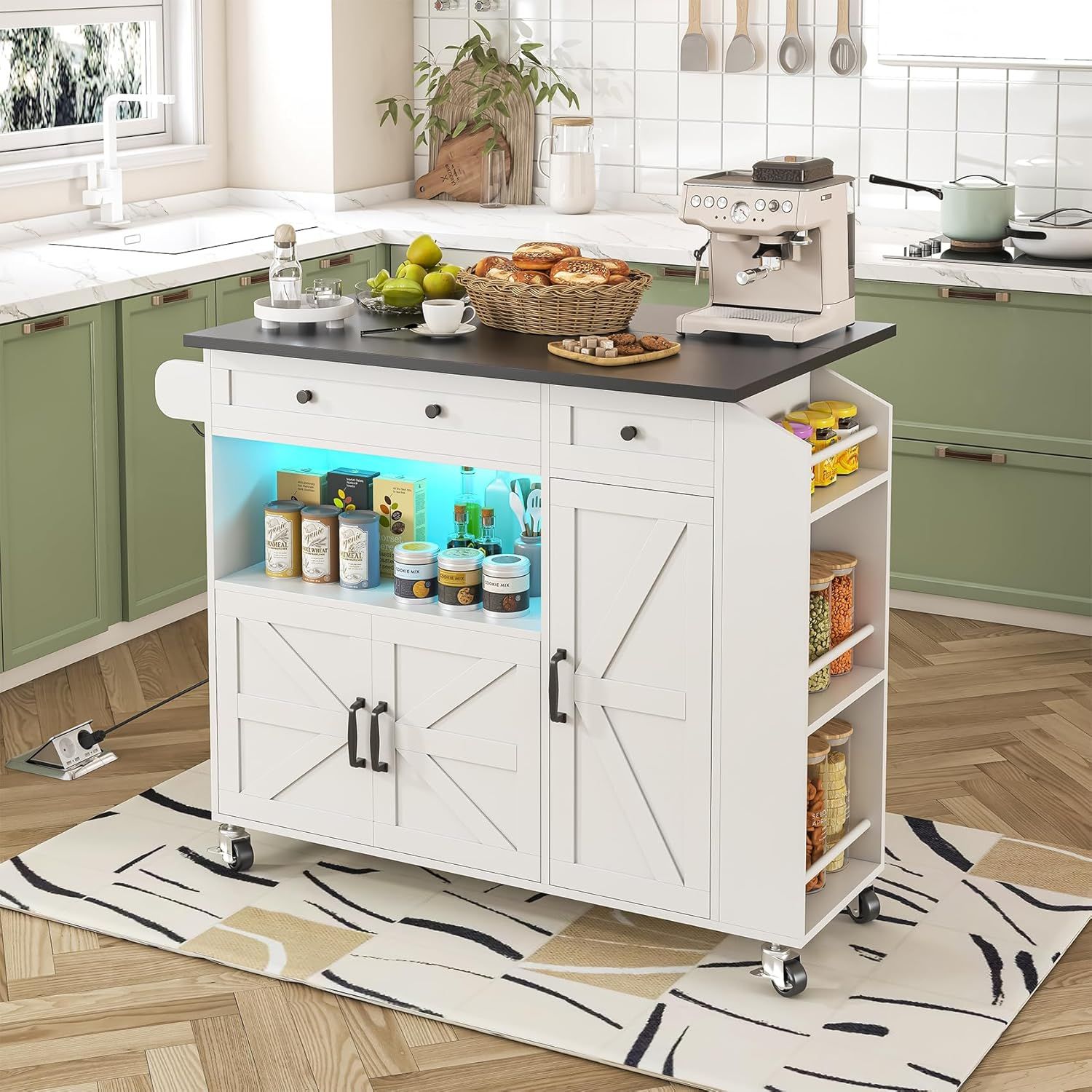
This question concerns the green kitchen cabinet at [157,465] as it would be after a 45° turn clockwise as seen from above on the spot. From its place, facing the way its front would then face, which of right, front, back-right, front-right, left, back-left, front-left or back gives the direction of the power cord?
front

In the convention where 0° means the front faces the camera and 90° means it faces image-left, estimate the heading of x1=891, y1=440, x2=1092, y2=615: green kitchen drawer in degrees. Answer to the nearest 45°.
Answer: approximately 45°

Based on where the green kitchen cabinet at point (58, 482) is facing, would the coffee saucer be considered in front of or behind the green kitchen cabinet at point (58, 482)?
in front

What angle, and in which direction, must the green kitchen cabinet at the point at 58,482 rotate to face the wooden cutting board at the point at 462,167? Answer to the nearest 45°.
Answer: approximately 90° to its left

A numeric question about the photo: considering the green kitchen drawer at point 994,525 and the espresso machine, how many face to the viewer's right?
0

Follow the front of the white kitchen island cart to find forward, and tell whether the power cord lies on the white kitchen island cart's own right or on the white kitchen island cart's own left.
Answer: on the white kitchen island cart's own right

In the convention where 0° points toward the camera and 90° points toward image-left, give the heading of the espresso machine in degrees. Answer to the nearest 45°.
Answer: approximately 45°

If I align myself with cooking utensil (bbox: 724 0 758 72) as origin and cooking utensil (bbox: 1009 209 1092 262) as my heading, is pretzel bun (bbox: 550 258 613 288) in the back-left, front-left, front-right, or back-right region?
front-right

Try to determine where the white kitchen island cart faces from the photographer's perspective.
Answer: facing the viewer and to the left of the viewer

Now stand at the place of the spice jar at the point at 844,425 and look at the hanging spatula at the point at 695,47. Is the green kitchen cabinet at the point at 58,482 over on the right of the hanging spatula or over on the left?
left

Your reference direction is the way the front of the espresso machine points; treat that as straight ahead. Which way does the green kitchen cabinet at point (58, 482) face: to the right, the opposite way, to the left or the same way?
to the left

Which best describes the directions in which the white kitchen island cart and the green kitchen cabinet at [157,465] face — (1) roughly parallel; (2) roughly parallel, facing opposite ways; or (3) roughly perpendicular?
roughly perpendicular

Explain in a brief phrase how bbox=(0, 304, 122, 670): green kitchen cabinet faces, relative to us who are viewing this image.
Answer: facing the viewer and to the right of the viewer

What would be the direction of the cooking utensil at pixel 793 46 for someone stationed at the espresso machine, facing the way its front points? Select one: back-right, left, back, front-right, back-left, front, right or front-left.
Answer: back-right

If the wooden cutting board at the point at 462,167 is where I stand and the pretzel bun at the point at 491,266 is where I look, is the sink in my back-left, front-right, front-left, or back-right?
front-right
